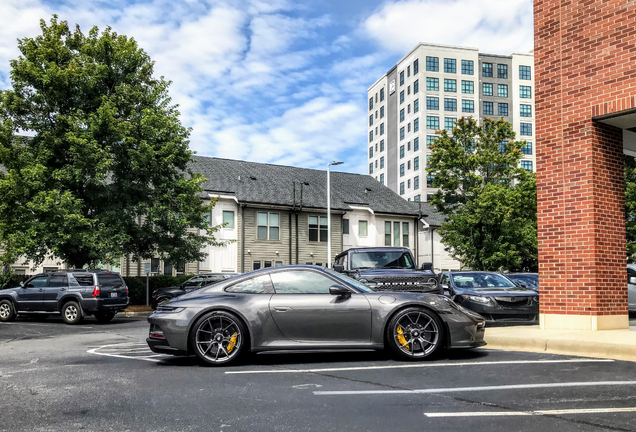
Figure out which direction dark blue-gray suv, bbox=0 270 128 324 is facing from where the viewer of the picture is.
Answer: facing away from the viewer and to the left of the viewer

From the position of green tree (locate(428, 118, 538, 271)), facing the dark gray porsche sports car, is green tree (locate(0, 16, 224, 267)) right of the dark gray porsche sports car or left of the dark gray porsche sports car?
right

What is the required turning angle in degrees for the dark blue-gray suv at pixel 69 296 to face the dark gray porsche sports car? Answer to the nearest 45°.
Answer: approximately 135° to its left
